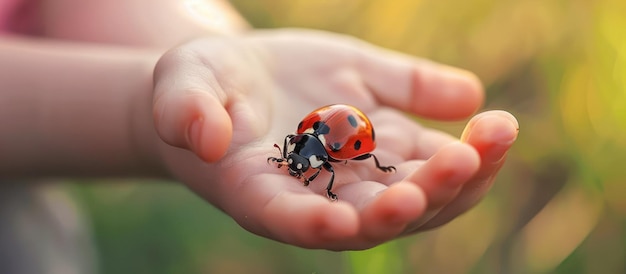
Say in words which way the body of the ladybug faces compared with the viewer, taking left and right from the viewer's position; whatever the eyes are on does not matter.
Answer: facing the viewer and to the left of the viewer
